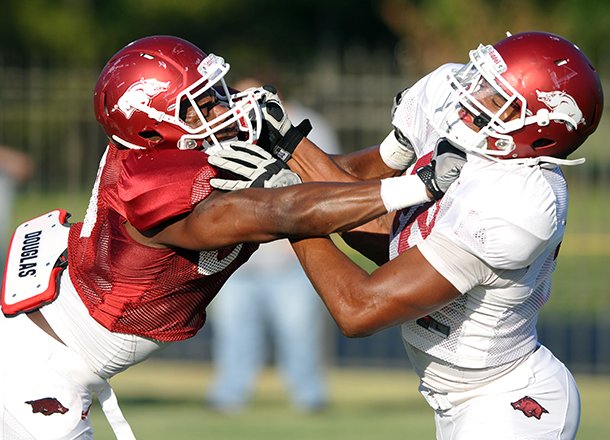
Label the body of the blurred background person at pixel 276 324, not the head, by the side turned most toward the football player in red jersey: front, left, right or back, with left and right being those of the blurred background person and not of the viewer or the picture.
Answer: front

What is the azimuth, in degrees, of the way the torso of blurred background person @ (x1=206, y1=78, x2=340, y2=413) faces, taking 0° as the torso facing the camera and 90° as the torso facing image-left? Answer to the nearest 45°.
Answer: approximately 0°

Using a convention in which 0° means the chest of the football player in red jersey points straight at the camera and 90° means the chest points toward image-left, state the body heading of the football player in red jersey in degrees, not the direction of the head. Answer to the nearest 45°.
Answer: approximately 270°

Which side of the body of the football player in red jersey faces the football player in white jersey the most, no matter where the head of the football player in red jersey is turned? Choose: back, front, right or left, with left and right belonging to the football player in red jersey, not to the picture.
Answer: front

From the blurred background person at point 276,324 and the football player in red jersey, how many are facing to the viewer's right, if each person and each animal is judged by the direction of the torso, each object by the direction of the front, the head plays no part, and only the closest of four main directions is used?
1

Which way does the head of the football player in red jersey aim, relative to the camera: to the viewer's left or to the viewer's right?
to the viewer's right

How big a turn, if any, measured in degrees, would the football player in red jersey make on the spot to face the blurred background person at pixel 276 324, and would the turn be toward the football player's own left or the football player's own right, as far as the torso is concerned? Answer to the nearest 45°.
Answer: approximately 90° to the football player's own left

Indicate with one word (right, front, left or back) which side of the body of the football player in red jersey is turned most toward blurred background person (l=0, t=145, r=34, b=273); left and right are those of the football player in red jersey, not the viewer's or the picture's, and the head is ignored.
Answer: left

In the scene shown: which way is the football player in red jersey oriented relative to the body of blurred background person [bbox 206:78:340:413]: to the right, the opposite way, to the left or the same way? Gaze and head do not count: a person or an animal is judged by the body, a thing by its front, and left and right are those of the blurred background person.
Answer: to the left

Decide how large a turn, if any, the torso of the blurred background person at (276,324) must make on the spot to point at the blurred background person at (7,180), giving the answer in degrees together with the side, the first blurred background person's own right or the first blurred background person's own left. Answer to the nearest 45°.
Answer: approximately 135° to the first blurred background person's own right
